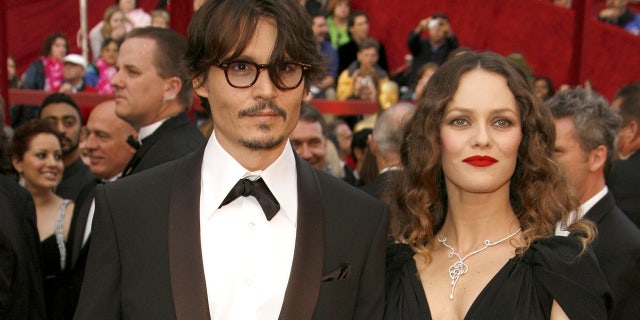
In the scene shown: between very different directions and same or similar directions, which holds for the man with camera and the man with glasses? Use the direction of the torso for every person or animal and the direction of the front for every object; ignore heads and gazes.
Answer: same or similar directions

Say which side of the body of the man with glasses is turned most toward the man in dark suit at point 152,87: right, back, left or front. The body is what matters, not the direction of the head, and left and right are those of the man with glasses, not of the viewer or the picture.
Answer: back

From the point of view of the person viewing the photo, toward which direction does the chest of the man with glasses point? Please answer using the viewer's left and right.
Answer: facing the viewer

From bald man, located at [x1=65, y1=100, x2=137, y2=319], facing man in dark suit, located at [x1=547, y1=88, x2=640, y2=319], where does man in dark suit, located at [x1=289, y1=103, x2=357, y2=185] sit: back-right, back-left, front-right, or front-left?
front-left

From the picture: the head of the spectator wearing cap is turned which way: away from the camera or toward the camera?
toward the camera

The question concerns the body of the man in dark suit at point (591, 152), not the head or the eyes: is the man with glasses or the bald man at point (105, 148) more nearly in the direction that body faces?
the bald man

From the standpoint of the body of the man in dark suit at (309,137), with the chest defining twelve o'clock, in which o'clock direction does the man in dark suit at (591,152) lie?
the man in dark suit at (591,152) is roughly at 9 o'clock from the man in dark suit at (309,137).

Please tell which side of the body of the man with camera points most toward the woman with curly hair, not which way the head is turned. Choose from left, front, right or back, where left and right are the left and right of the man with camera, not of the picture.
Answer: front

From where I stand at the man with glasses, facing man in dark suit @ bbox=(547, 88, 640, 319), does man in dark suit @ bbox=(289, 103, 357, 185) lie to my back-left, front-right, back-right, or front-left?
front-left

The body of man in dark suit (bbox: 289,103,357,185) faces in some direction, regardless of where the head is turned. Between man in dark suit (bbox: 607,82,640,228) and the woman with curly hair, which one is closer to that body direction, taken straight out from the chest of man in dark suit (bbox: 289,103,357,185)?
the woman with curly hair

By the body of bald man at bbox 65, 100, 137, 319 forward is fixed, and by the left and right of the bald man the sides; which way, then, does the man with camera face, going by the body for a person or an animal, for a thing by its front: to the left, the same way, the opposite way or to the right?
the same way

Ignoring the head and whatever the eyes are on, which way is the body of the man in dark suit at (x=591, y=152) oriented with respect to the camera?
to the viewer's left

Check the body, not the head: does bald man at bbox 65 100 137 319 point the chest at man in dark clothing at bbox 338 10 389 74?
no

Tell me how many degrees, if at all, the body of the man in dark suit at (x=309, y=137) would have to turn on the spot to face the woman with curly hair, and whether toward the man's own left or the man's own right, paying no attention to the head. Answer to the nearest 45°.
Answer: approximately 45° to the man's own left

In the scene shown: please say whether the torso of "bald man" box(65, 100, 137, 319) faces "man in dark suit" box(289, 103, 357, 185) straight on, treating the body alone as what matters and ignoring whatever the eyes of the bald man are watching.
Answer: no

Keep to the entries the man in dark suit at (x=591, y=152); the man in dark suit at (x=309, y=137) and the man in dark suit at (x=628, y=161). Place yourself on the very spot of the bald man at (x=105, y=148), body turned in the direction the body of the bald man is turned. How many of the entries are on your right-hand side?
0

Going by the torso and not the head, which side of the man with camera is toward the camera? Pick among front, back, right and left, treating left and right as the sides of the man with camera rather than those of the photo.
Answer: front
